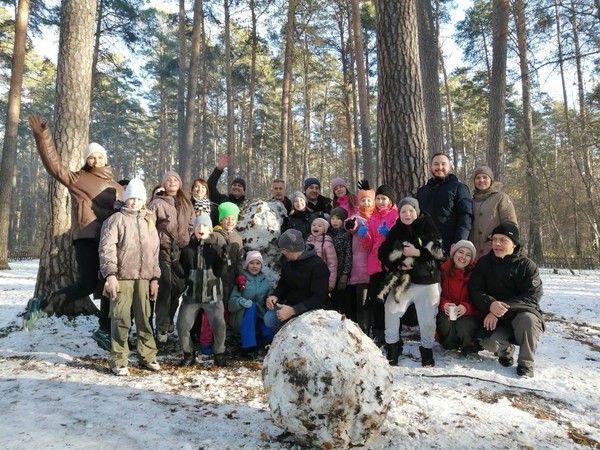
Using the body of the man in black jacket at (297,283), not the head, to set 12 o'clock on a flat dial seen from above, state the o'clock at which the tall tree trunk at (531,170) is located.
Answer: The tall tree trunk is roughly at 6 o'clock from the man in black jacket.

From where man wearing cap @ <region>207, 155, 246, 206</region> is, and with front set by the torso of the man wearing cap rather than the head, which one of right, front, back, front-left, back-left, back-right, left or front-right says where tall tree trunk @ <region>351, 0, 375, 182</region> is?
back-left

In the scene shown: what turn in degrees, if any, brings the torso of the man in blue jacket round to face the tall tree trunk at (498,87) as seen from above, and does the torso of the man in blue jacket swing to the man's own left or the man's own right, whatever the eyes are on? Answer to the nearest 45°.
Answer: approximately 135° to the man's own right

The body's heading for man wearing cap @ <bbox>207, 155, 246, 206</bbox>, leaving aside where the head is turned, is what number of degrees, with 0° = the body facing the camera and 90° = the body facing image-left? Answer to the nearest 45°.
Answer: approximately 0°

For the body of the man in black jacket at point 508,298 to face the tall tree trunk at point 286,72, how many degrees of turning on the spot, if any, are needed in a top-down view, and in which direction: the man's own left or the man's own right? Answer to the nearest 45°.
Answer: approximately 90° to the man's own right

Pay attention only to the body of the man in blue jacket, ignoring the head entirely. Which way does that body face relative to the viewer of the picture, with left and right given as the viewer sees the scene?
facing the viewer and to the left of the viewer

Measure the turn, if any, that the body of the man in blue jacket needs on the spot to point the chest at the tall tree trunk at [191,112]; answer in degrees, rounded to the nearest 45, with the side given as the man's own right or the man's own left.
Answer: approximately 90° to the man's own right

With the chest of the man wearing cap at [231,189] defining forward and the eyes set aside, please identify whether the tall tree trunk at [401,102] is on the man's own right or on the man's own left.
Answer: on the man's own left
